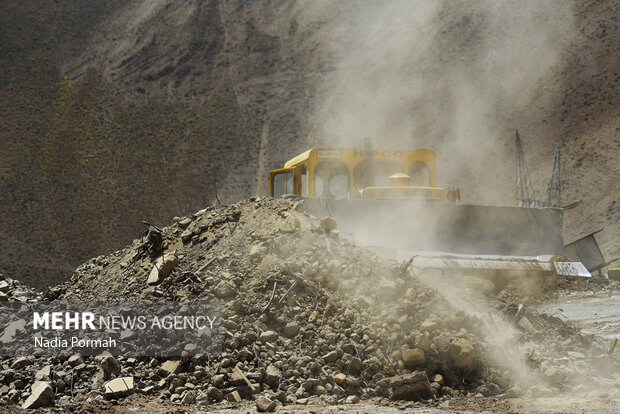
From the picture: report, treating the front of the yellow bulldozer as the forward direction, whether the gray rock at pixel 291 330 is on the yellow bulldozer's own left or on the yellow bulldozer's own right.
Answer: on the yellow bulldozer's own right

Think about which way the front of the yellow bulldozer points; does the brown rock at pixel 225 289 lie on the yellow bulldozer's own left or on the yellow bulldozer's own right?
on the yellow bulldozer's own right

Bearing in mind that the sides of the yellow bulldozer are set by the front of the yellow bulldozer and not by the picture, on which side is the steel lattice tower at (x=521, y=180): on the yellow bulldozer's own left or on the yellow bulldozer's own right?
on the yellow bulldozer's own left

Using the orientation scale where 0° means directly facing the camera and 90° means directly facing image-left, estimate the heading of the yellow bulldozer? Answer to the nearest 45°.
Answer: approximately 315°

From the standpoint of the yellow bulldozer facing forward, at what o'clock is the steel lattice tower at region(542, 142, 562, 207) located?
The steel lattice tower is roughly at 8 o'clock from the yellow bulldozer.

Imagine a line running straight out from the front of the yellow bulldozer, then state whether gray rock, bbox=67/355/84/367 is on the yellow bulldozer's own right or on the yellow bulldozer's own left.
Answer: on the yellow bulldozer's own right

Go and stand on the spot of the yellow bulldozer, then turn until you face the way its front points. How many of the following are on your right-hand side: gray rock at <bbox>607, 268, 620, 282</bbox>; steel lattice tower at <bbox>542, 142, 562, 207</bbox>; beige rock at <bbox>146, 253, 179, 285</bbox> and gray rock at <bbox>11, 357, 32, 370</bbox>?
2

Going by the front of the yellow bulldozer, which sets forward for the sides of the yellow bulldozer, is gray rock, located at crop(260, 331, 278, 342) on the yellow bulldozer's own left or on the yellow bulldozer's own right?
on the yellow bulldozer's own right

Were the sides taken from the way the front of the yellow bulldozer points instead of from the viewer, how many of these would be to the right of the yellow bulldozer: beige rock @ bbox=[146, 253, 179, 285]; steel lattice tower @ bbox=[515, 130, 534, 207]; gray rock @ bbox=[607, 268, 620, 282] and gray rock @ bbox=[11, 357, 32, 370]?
2

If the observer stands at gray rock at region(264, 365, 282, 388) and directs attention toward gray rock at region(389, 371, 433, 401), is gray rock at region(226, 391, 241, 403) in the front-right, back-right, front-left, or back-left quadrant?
back-right

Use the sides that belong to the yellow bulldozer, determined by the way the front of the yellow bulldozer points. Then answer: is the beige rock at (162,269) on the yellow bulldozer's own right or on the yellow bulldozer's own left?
on the yellow bulldozer's own right

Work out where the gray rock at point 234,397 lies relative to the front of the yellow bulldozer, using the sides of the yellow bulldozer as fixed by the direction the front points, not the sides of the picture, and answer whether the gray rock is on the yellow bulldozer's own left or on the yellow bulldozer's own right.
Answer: on the yellow bulldozer's own right

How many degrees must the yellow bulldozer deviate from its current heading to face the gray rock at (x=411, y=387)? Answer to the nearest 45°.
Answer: approximately 45° to its right
